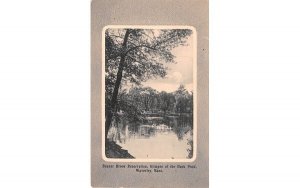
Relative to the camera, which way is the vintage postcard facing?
toward the camera
